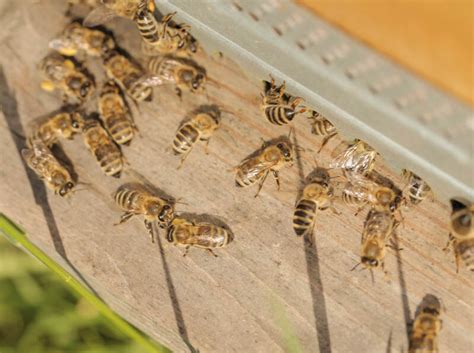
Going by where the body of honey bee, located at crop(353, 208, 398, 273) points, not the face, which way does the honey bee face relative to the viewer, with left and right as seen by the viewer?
facing the viewer

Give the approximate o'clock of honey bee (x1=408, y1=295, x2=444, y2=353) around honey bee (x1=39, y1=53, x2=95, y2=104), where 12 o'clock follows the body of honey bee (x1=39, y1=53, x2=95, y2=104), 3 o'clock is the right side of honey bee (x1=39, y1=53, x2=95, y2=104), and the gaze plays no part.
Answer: honey bee (x1=408, y1=295, x2=444, y2=353) is roughly at 12 o'clock from honey bee (x1=39, y1=53, x2=95, y2=104).

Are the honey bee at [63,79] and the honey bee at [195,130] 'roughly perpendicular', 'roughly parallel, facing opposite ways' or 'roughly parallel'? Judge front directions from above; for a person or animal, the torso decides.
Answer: roughly perpendicular

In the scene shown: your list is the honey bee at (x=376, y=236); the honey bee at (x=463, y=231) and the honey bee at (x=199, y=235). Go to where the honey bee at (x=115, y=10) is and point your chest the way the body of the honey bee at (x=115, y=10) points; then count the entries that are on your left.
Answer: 0

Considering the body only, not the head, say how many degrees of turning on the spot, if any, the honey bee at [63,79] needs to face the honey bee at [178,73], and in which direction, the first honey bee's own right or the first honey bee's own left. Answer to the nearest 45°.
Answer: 0° — it already faces it

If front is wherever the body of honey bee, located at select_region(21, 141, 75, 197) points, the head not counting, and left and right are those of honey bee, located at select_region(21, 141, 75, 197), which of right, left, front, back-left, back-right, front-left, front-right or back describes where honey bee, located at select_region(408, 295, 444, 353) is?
front

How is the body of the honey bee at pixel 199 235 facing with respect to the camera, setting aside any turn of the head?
to the viewer's left

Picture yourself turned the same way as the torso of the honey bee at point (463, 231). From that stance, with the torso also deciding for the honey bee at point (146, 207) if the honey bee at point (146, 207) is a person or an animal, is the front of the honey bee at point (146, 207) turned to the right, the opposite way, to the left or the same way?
to the right

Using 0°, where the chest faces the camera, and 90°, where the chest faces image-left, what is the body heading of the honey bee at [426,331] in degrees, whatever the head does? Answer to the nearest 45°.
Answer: approximately 180°

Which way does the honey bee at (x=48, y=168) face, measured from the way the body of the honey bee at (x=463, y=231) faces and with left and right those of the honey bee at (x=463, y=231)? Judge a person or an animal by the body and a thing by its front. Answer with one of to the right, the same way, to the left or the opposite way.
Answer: the opposite way
